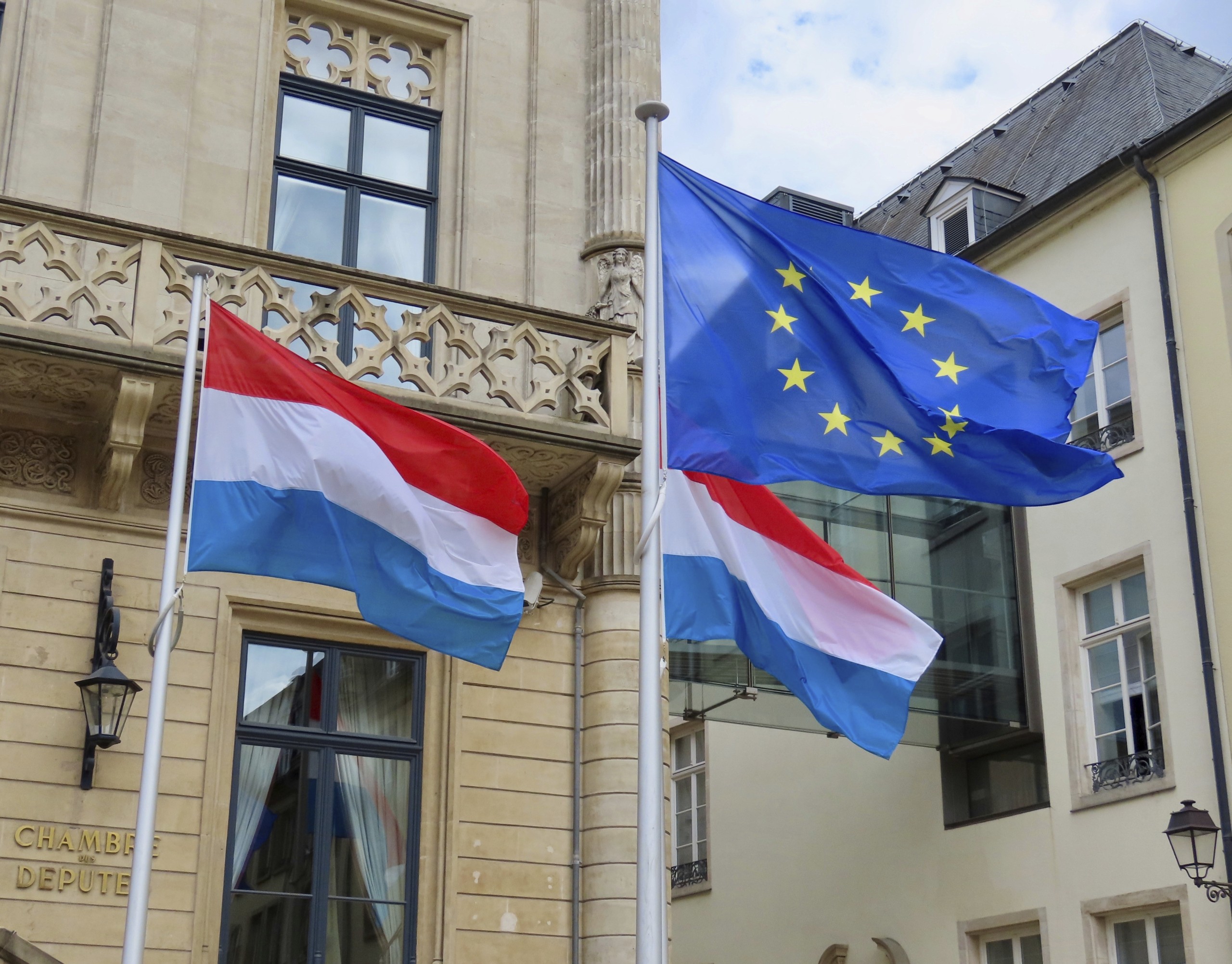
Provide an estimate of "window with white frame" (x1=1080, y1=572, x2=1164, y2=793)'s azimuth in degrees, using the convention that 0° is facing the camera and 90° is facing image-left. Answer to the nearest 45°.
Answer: approximately 45°

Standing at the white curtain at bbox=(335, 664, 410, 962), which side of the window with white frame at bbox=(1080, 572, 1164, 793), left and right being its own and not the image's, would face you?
front

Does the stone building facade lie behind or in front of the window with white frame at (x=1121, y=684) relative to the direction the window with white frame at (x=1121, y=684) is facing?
in front

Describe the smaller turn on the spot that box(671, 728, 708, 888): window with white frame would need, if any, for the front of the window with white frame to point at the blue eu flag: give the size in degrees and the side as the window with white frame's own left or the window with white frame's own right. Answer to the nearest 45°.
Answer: approximately 45° to the window with white frame's own left

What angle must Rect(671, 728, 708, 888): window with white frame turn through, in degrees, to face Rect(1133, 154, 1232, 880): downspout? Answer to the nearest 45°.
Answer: approximately 90° to its left

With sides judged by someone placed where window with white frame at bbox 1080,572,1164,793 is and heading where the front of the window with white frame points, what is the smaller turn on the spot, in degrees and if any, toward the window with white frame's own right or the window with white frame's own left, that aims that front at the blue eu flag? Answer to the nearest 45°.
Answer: approximately 45° to the window with white frame's own left
